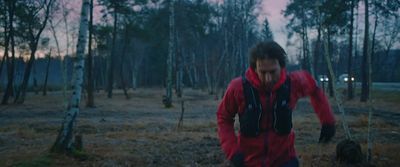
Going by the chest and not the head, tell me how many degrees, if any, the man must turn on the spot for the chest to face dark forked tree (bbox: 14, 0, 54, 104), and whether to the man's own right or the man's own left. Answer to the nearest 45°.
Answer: approximately 135° to the man's own right

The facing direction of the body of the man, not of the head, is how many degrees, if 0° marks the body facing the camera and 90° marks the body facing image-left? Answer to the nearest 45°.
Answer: approximately 0°
